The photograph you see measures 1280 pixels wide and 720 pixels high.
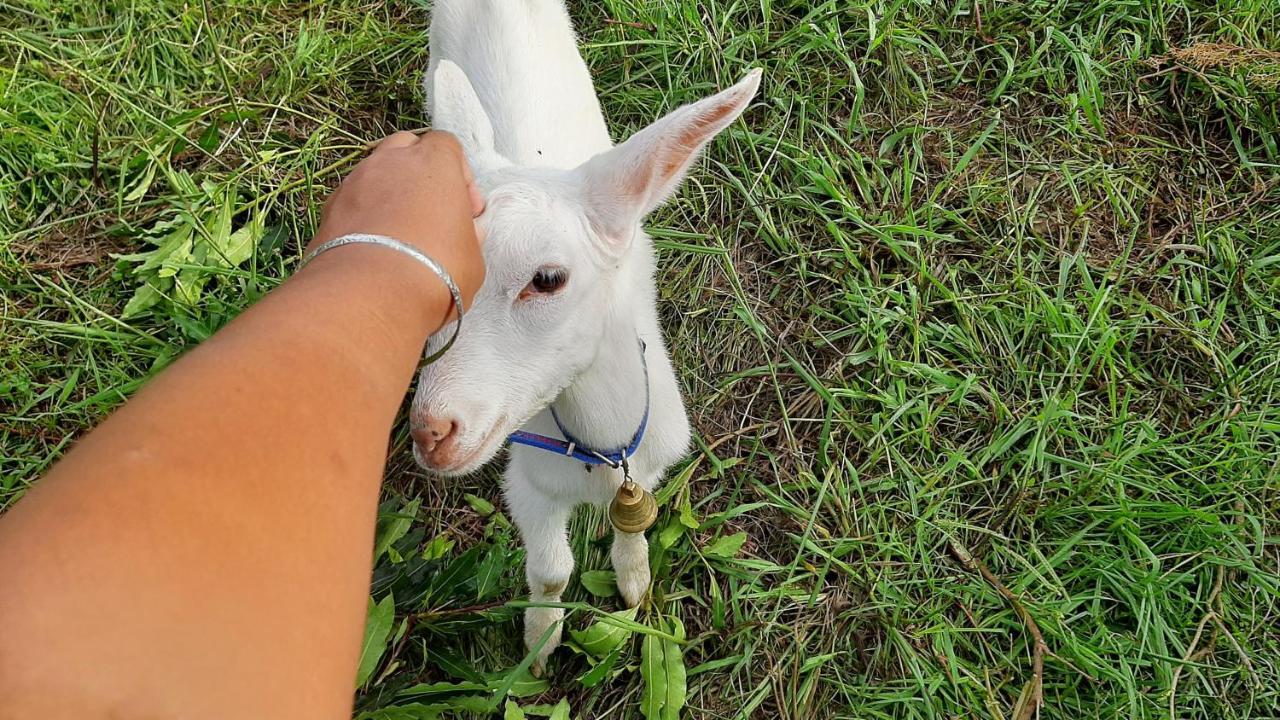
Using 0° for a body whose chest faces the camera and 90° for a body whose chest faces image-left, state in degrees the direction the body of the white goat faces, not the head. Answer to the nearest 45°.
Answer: approximately 0°
